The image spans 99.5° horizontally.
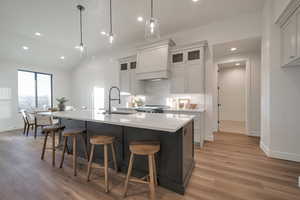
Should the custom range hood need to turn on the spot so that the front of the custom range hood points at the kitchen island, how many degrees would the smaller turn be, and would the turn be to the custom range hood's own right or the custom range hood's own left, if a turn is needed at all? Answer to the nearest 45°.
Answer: approximately 45° to the custom range hood's own left

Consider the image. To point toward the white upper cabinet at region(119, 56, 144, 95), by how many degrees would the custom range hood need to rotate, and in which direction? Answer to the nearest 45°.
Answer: approximately 90° to its right

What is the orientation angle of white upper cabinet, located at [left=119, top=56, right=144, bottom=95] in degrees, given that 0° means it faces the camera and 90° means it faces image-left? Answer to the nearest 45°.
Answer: approximately 45°

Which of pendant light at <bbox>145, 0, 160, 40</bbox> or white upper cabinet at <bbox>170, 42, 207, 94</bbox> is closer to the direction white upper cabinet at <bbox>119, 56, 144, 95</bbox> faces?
the pendant light

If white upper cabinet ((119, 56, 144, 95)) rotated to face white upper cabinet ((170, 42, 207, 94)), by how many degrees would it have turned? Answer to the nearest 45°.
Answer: approximately 90° to its left

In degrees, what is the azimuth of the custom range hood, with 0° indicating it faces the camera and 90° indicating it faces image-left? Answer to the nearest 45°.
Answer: approximately 45°

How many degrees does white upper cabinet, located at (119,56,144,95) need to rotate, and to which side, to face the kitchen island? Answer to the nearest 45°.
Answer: approximately 45° to its left

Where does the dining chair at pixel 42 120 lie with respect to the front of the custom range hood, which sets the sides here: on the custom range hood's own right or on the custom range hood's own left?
on the custom range hood's own right

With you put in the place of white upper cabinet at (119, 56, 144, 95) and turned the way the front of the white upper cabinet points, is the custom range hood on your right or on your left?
on your left

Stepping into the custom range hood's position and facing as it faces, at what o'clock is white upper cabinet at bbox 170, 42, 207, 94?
The white upper cabinet is roughly at 8 o'clock from the custom range hood.

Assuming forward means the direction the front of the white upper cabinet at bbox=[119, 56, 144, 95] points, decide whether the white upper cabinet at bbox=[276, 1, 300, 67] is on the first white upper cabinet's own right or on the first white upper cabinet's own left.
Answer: on the first white upper cabinet's own left
